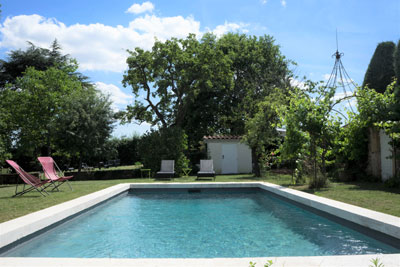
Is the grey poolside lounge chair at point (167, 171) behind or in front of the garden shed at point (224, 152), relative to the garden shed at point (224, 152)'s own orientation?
in front

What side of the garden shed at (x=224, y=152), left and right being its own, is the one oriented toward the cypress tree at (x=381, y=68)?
left

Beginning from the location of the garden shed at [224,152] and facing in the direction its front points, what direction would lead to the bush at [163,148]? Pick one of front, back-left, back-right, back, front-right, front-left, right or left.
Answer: front-right

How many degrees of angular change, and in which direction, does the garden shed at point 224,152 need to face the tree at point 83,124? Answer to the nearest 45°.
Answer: approximately 90° to its right

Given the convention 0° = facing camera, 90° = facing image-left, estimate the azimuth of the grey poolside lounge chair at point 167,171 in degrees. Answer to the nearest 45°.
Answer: approximately 45°

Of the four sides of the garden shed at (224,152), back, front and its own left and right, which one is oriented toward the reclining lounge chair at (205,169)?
front

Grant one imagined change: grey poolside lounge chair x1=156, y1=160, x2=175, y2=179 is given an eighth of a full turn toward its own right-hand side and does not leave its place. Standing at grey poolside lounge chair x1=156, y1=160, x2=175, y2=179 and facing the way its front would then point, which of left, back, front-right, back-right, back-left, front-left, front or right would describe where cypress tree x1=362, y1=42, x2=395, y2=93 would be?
back

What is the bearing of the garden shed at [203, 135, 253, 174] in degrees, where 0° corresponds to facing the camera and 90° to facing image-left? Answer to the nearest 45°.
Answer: approximately 0°

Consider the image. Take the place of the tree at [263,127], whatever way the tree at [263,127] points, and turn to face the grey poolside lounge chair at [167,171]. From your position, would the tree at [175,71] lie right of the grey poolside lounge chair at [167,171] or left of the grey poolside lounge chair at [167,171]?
right

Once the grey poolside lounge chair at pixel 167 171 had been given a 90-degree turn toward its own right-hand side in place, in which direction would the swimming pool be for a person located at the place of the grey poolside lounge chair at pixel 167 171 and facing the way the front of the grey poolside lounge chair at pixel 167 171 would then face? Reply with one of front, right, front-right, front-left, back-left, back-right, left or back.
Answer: back-left

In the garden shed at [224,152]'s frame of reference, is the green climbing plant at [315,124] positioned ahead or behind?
ahead

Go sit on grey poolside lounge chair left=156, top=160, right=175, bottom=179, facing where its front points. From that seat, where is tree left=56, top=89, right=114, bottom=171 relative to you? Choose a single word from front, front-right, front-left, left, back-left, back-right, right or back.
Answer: right

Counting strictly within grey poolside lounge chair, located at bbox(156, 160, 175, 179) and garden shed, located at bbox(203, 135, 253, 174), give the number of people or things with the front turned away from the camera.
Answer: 0
